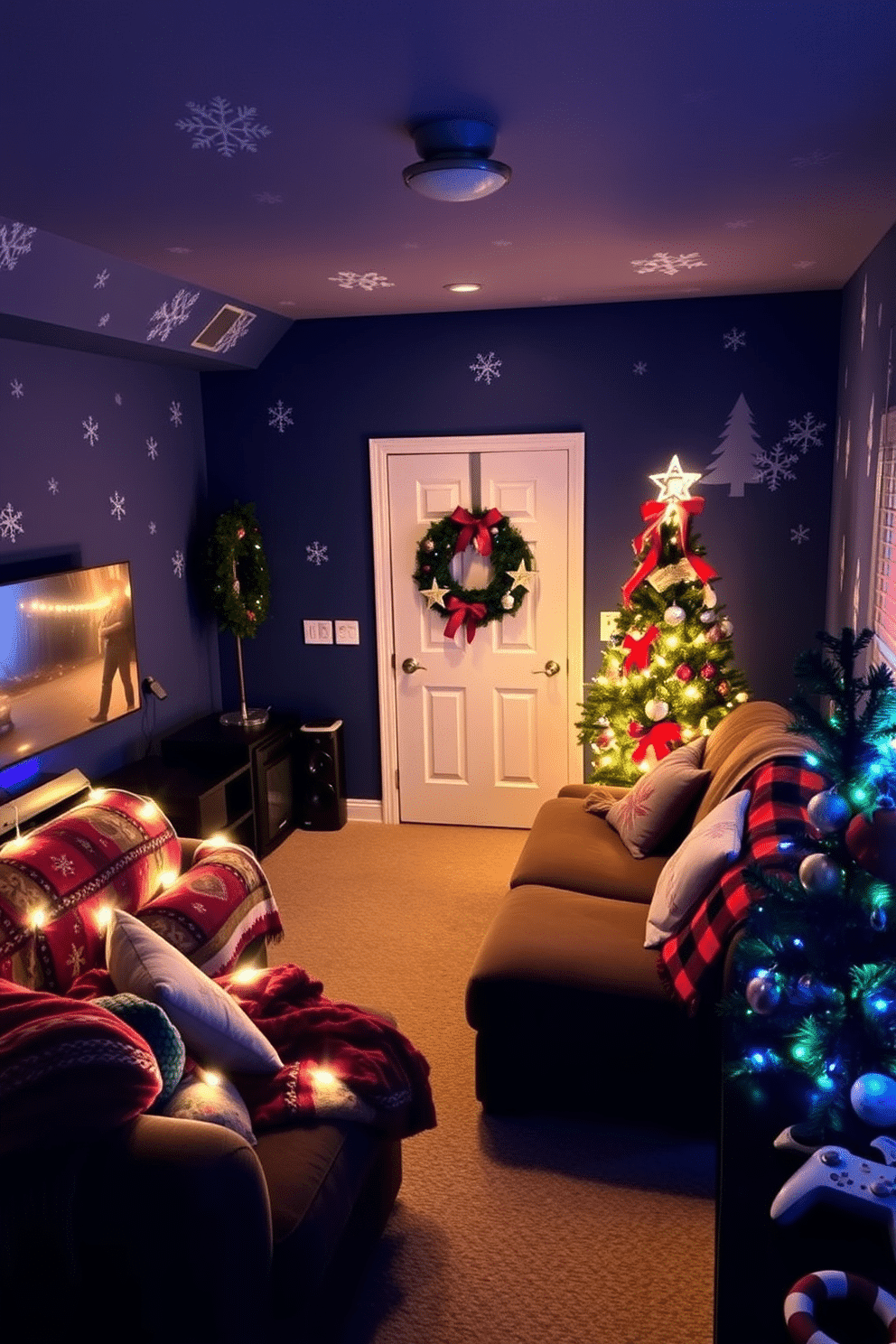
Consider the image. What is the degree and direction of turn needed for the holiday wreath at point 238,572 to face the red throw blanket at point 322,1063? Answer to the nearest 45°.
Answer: approximately 45° to its right

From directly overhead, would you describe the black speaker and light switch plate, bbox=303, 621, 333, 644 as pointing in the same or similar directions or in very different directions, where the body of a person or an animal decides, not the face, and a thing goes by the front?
same or similar directions

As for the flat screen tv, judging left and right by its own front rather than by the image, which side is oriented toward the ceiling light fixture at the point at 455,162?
front

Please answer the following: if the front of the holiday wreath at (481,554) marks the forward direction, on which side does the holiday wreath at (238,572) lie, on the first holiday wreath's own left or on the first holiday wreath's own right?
on the first holiday wreath's own right

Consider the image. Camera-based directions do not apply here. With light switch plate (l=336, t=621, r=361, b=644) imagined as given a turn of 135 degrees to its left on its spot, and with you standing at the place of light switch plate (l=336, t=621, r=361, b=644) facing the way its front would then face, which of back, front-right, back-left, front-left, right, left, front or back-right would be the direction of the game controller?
back-right

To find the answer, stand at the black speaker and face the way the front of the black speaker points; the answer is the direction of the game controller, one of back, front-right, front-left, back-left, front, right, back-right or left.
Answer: front

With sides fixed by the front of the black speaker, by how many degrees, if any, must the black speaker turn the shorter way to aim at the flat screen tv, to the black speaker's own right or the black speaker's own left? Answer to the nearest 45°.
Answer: approximately 45° to the black speaker's own right

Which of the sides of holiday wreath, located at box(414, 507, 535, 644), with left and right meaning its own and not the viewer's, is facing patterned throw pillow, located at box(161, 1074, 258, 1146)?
front

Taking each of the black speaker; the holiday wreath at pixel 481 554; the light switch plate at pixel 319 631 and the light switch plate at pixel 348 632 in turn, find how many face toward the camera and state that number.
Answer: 4

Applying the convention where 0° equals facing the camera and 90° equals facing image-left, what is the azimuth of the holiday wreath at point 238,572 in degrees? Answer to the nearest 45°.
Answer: approximately 315°

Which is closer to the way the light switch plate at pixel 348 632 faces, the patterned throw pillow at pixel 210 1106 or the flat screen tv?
the patterned throw pillow

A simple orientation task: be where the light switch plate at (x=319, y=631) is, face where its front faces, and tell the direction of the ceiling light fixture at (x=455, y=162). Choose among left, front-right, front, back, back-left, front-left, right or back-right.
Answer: front

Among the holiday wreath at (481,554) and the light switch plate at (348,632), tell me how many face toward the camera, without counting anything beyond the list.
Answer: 2

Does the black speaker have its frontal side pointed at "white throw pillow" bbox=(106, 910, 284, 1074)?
yes

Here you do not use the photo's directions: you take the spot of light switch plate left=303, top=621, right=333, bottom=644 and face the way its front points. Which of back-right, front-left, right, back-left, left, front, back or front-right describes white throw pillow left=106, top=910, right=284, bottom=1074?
front

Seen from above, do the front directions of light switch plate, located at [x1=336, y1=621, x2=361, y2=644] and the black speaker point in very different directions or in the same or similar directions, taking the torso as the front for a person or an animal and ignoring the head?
same or similar directions

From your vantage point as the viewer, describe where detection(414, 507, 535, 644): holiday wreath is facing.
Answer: facing the viewer

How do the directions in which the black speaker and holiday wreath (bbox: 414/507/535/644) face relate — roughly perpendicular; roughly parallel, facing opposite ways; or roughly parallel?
roughly parallel

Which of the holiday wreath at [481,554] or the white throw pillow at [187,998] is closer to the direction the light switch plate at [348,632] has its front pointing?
the white throw pillow

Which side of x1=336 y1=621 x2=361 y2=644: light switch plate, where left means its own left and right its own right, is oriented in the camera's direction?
front
